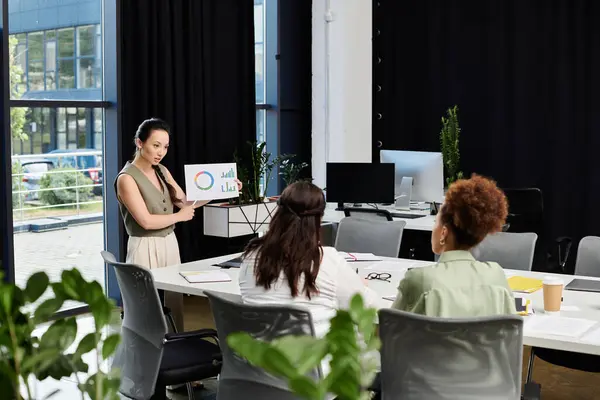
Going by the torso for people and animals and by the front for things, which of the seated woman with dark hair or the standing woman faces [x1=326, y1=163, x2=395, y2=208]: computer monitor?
the seated woman with dark hair

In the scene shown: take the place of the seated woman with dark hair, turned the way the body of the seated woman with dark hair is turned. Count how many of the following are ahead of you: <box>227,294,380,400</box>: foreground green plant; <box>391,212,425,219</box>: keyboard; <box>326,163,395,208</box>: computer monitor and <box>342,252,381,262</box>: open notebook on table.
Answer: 3

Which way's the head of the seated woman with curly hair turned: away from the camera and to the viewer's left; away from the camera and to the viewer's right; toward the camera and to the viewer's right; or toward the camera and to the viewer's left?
away from the camera and to the viewer's left

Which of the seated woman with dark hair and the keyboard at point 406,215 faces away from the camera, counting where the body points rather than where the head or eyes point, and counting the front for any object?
the seated woman with dark hair

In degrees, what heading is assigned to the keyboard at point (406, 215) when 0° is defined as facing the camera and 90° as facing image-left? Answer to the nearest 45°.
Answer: approximately 0°

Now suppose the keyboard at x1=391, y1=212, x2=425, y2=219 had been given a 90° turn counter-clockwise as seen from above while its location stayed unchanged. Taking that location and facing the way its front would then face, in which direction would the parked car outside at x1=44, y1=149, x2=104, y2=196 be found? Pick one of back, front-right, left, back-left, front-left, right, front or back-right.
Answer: back

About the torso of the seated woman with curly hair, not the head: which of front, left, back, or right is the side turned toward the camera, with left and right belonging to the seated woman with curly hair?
back

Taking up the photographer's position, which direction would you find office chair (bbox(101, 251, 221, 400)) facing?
facing away from the viewer and to the right of the viewer

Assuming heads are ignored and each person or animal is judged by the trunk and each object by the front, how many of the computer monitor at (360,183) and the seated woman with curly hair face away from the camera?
1

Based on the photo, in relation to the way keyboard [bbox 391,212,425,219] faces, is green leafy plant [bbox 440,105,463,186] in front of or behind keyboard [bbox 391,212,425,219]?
behind

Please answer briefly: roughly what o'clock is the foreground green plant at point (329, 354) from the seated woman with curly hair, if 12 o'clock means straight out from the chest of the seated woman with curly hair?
The foreground green plant is roughly at 6 o'clock from the seated woman with curly hair.
